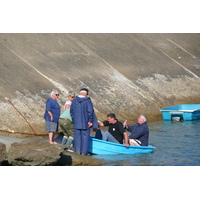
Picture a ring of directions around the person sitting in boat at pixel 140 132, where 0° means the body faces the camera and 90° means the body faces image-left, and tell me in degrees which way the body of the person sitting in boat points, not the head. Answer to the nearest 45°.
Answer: approximately 90°

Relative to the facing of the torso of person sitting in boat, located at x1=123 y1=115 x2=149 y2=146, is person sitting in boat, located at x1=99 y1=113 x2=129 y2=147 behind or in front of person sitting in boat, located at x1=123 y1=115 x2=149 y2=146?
in front

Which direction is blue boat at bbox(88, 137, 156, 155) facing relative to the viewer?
to the viewer's left

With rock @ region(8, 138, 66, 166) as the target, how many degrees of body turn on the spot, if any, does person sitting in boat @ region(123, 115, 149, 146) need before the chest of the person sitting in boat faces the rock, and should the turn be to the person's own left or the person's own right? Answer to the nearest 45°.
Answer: approximately 45° to the person's own left

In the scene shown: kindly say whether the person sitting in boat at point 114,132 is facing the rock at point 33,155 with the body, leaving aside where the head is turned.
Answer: yes

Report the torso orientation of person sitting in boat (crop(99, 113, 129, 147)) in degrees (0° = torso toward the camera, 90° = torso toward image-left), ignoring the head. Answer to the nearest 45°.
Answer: approximately 45°

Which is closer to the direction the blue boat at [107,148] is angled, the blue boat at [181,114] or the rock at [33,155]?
the rock

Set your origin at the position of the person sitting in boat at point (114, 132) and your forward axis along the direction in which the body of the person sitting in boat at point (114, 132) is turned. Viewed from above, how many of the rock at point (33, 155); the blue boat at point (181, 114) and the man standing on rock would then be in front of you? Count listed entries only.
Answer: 2
